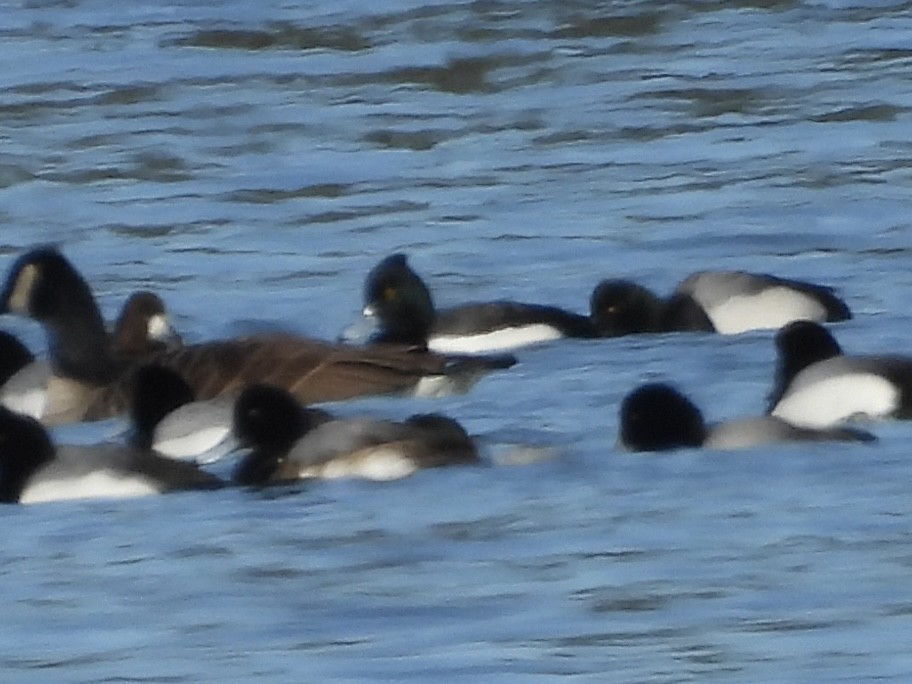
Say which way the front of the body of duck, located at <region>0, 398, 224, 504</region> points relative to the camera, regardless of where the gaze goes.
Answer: to the viewer's left

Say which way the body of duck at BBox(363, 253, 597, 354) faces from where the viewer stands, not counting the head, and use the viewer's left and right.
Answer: facing to the left of the viewer

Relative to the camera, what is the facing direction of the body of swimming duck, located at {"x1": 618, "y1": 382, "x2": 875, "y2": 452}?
to the viewer's left

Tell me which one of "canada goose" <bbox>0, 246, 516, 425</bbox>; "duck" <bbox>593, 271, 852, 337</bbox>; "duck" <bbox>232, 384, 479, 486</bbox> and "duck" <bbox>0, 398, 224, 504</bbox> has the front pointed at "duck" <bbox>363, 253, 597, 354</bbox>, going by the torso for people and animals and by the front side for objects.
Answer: "duck" <bbox>593, 271, 852, 337</bbox>

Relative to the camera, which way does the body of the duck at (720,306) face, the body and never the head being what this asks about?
to the viewer's left

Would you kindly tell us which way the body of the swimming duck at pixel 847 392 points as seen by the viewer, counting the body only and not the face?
to the viewer's left

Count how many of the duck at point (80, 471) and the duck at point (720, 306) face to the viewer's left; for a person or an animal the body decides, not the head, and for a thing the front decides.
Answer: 2

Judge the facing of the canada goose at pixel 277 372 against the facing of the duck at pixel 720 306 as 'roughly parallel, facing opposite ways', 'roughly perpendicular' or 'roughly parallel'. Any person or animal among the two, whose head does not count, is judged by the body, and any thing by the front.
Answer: roughly parallel

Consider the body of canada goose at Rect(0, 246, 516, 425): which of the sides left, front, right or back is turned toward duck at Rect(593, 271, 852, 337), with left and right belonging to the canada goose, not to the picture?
back

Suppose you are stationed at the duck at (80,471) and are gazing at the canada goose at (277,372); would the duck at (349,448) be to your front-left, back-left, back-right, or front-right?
front-right

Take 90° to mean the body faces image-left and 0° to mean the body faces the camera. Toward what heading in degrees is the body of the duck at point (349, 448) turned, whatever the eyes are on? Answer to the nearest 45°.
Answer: approximately 90°
